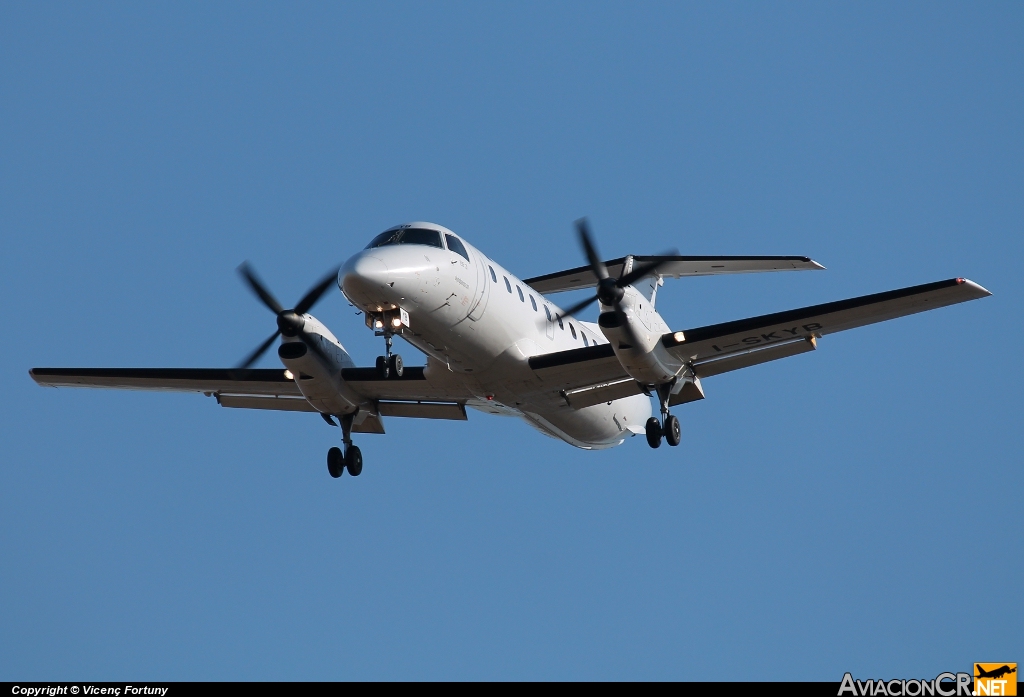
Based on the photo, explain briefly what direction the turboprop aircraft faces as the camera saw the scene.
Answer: facing the viewer and to the left of the viewer
